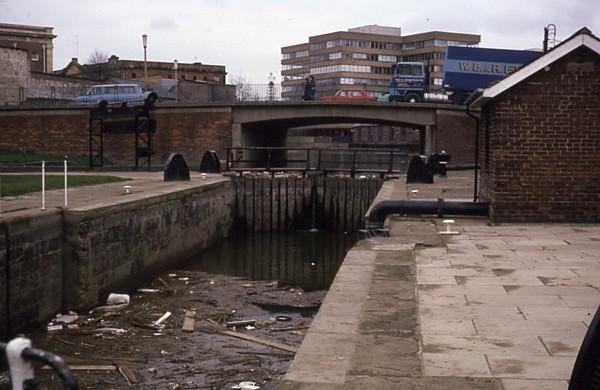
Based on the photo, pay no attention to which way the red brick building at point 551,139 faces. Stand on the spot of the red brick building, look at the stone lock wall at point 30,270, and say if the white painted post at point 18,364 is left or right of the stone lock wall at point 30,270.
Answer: left

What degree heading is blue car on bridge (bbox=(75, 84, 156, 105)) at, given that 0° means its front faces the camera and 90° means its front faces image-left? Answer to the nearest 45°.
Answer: approximately 90°

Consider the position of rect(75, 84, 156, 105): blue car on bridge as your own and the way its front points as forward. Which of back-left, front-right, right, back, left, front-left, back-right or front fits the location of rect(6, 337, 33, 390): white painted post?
left

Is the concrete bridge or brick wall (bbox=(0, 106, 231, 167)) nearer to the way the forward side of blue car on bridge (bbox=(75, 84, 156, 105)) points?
the brick wall

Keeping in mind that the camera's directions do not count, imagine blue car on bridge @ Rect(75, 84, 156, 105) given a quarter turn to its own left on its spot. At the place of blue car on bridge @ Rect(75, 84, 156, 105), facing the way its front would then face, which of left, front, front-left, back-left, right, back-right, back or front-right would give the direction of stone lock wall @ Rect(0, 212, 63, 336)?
front

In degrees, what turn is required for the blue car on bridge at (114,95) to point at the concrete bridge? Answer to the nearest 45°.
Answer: approximately 135° to its left
